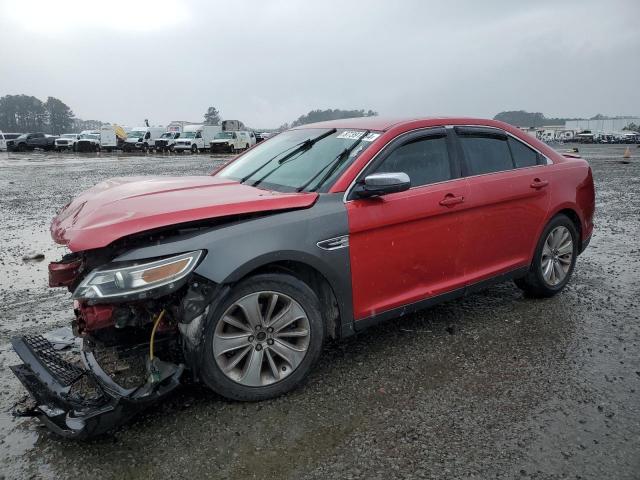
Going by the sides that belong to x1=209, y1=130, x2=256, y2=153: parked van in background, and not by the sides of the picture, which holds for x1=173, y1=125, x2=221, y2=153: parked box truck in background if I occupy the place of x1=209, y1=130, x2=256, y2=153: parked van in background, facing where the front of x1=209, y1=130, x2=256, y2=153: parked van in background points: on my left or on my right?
on my right

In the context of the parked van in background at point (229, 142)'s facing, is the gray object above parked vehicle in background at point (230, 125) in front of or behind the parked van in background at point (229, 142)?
behind

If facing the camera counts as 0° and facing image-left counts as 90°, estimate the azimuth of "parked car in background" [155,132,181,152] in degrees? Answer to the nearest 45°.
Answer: approximately 45°

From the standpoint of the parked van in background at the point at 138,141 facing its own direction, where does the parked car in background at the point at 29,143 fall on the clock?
the parked car in background at the point at 29,143 is roughly at 2 o'clock from the parked van in background at the point at 138,141.

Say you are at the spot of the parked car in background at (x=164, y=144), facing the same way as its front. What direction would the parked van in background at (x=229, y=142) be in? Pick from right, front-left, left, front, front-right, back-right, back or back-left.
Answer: left

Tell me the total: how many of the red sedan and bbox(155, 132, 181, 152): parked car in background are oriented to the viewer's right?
0

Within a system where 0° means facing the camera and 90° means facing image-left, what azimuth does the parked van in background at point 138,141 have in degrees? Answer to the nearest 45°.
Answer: approximately 45°
